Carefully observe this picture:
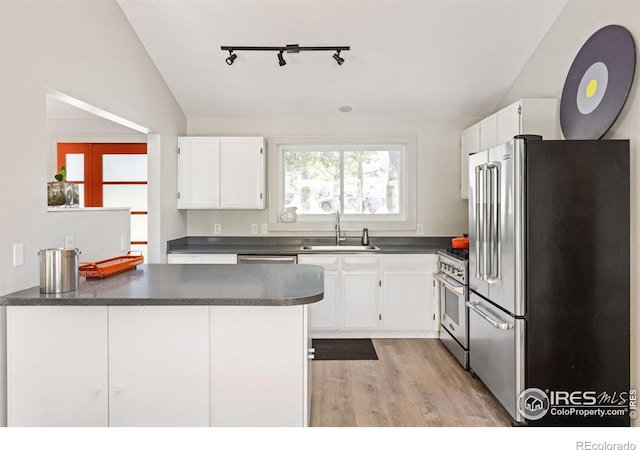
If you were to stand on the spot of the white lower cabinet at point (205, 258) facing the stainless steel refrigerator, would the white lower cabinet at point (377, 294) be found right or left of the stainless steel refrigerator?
left

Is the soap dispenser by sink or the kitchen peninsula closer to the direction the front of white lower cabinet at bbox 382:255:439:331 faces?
the kitchen peninsula

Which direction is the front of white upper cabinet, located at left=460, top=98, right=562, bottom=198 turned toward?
to the viewer's left

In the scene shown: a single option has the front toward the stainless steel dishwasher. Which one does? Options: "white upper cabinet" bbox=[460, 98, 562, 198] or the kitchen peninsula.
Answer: the white upper cabinet

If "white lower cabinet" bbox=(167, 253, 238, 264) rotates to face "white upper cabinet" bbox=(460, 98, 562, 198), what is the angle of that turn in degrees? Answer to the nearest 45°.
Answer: approximately 45° to its left
